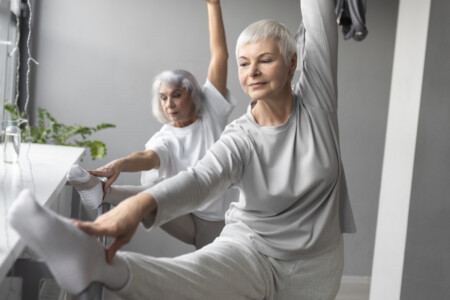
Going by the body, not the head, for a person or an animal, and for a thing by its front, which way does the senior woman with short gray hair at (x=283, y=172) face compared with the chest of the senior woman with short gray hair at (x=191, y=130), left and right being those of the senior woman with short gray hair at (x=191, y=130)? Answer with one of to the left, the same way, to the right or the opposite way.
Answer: the same way

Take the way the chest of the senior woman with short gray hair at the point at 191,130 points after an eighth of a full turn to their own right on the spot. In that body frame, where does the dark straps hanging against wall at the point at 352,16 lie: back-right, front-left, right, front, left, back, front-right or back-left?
back-right

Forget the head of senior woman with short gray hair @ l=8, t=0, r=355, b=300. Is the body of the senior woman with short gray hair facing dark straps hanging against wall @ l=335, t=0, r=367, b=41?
no

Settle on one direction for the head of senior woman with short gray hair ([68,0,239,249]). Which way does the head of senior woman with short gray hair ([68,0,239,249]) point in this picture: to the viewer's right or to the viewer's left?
to the viewer's left

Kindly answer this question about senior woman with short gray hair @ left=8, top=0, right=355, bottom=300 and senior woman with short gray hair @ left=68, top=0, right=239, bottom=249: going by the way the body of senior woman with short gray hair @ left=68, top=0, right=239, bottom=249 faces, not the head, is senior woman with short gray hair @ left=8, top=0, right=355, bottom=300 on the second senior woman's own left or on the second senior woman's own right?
on the second senior woman's own left

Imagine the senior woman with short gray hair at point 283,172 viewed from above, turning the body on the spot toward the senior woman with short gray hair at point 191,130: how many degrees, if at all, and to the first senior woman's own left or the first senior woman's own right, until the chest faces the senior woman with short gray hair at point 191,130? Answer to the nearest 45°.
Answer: approximately 135° to the first senior woman's own right

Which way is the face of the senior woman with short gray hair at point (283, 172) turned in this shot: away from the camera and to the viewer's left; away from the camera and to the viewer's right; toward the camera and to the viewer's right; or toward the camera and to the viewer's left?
toward the camera and to the viewer's left

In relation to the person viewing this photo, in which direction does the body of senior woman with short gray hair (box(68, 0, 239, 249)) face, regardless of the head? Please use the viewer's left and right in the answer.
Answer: facing the viewer and to the left of the viewer

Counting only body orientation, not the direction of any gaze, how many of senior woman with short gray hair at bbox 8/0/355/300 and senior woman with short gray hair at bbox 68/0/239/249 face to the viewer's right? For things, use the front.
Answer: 0
